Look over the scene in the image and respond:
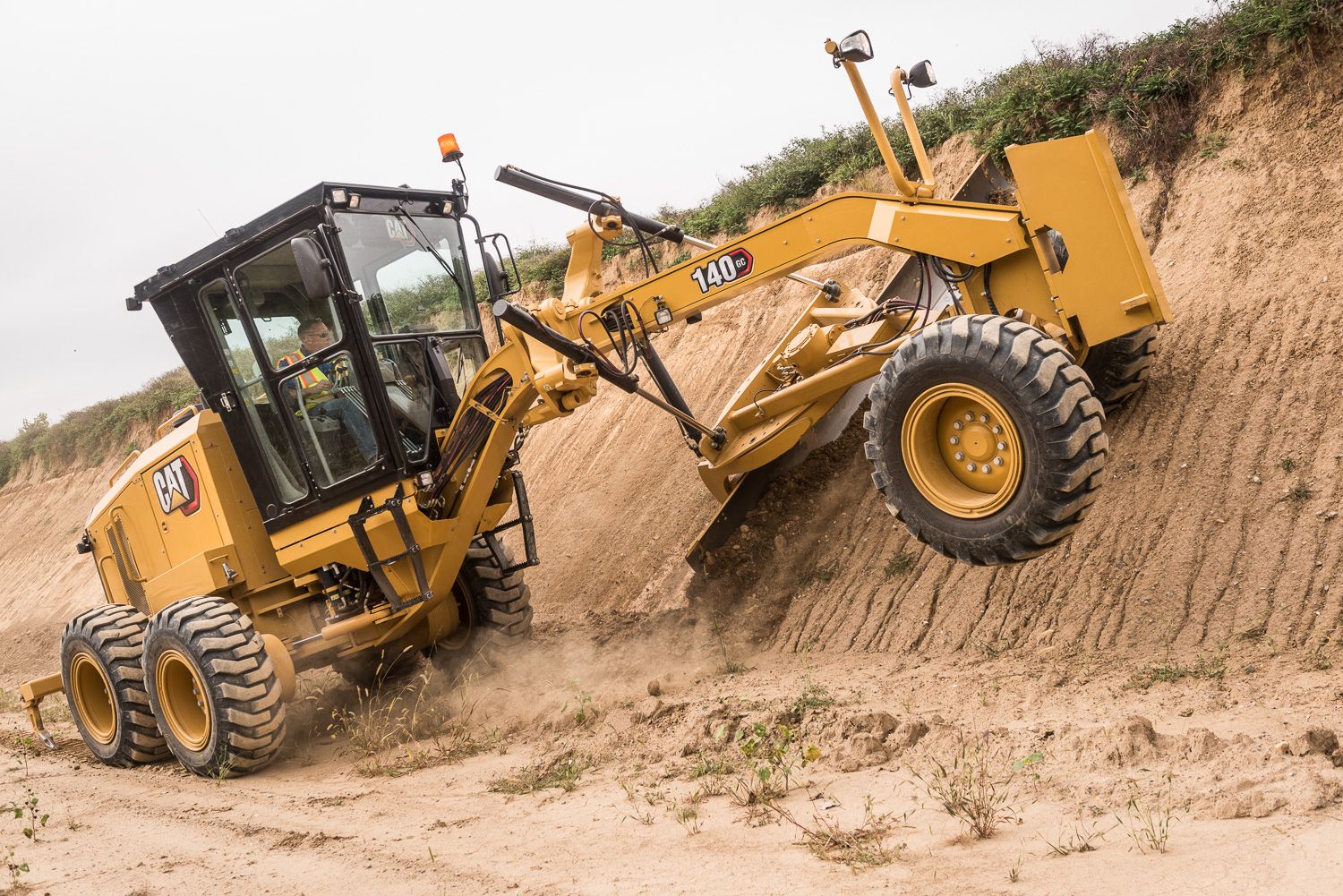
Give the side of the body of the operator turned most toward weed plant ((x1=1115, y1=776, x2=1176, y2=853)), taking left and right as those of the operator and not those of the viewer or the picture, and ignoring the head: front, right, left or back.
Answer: front

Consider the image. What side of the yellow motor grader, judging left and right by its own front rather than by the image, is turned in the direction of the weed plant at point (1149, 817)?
front

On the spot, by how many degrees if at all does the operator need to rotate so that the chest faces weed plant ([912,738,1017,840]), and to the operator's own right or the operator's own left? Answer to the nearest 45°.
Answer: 0° — they already face it

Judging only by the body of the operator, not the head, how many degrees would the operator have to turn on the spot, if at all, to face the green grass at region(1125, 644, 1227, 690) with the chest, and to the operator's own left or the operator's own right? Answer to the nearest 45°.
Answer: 0° — they already face it

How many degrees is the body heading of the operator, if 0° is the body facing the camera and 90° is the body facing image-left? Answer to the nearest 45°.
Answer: approximately 315°

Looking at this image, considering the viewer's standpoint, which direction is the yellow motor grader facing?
facing the viewer and to the right of the viewer
